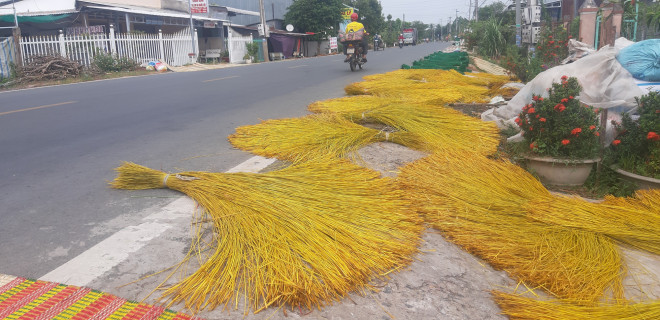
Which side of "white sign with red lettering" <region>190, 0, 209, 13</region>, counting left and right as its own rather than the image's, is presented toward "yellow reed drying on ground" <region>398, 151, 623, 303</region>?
front

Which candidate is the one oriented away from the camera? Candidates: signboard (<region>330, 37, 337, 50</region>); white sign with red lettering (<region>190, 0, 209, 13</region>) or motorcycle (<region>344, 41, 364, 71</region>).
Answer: the motorcycle

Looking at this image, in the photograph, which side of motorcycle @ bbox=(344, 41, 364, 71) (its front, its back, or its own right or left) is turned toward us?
back

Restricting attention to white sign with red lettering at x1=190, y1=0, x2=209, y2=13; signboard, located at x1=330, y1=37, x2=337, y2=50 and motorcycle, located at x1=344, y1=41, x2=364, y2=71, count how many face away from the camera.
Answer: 1

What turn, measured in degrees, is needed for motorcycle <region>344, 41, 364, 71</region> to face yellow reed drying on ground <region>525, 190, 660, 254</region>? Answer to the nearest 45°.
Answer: approximately 180°

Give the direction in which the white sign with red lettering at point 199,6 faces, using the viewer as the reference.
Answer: facing the viewer

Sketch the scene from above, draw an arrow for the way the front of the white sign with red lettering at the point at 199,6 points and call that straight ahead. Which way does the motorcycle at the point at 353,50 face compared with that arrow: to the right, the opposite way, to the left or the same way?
the opposite way

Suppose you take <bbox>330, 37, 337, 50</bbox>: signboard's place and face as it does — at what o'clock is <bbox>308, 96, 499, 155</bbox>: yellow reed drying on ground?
The yellow reed drying on ground is roughly at 12 o'clock from the signboard.

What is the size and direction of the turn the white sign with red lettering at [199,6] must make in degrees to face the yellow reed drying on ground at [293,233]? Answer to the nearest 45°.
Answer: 0° — it already faces it

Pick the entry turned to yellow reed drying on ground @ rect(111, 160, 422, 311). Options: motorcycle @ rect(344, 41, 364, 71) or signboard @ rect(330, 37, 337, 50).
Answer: the signboard

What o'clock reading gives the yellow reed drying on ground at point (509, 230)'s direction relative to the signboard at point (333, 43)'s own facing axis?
The yellow reed drying on ground is roughly at 12 o'clock from the signboard.

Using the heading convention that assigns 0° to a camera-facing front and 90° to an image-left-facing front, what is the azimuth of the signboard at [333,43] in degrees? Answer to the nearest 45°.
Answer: approximately 0°

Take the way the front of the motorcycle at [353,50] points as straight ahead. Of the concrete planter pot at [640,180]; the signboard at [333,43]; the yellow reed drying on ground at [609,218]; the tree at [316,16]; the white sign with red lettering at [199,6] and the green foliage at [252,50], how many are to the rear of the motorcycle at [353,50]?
2

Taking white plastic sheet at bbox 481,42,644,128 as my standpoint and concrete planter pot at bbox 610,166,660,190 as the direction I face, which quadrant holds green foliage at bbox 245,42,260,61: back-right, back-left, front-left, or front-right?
back-right

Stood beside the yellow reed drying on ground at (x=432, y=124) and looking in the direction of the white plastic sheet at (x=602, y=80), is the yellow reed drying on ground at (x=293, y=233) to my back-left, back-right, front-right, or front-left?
back-right

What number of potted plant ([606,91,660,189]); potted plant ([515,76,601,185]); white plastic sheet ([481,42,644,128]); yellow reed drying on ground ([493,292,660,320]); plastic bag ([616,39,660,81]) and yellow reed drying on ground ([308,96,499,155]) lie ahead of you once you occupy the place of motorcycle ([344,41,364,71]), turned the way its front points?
0

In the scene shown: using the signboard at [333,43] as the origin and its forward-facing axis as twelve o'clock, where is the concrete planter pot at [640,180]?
The concrete planter pot is roughly at 12 o'clock from the signboard.

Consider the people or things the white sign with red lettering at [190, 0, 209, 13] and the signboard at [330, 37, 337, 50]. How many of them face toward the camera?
2
